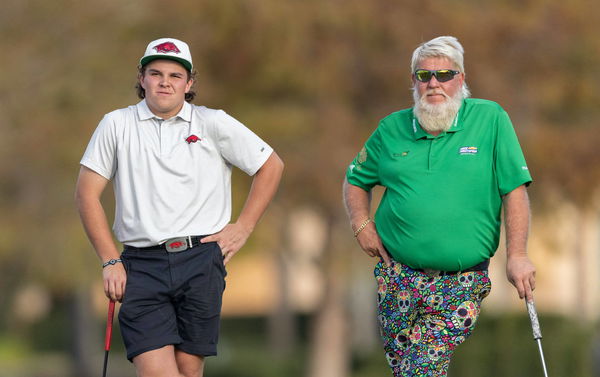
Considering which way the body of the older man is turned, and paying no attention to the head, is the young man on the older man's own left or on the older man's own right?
on the older man's own right

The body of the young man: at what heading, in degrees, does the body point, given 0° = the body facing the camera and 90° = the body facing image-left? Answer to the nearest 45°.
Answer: approximately 0°

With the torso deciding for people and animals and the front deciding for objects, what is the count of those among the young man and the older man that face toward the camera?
2

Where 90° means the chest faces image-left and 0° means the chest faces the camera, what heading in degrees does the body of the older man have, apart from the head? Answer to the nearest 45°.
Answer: approximately 0°

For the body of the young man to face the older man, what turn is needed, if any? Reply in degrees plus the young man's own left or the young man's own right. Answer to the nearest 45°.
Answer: approximately 90° to the young man's own left
